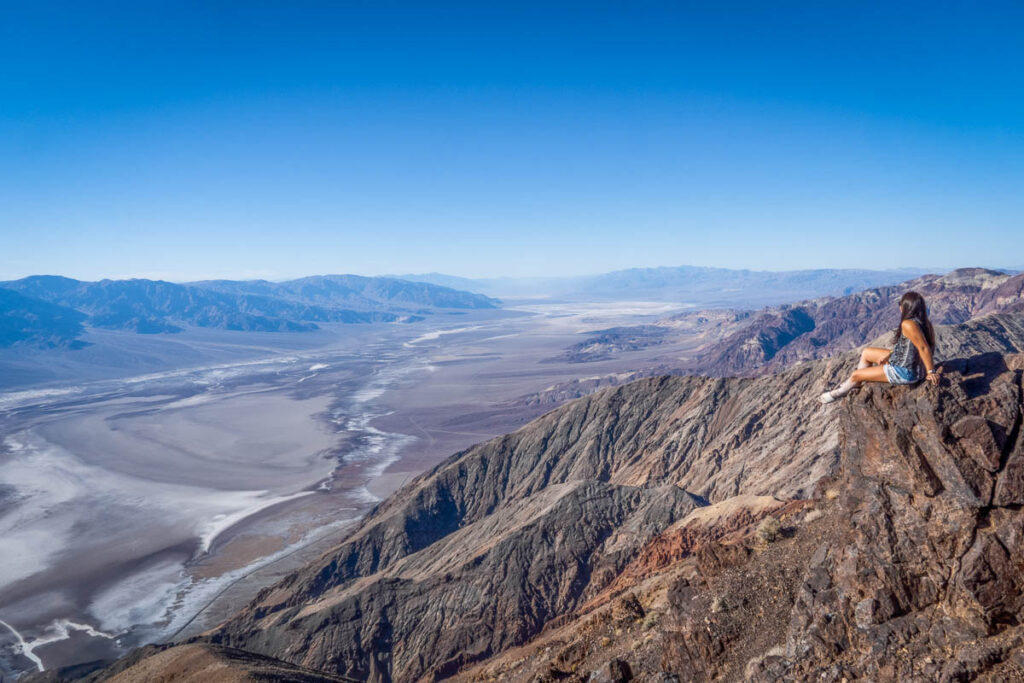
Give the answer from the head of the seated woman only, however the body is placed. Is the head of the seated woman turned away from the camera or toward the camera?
away from the camera

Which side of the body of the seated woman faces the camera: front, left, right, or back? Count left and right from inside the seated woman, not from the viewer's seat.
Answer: left
